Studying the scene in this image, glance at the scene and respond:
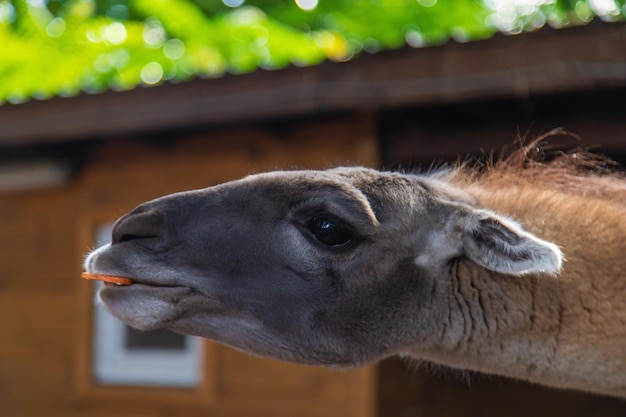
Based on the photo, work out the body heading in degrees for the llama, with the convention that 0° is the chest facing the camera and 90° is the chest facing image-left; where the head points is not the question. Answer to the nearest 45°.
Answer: approximately 90°

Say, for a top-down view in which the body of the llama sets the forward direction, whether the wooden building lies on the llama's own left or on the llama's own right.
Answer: on the llama's own right
